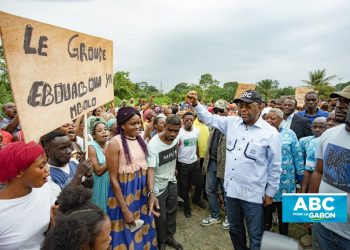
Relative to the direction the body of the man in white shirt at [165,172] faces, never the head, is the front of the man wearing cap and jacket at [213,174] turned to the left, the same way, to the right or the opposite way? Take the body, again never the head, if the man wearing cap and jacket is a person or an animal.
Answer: to the right

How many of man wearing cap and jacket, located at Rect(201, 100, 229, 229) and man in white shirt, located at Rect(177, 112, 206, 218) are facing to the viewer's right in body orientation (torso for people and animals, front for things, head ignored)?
0

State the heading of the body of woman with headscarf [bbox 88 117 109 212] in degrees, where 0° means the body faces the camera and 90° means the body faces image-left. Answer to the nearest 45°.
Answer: approximately 315°

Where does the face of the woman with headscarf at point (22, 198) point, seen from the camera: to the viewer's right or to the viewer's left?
to the viewer's right

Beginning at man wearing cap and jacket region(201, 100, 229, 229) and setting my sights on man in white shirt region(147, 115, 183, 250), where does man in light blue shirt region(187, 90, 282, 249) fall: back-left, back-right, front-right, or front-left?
front-left

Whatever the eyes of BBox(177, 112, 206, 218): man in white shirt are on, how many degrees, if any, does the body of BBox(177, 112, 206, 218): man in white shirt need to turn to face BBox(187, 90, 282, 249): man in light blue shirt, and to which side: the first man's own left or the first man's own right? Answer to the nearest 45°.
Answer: approximately 45° to the first man's own left

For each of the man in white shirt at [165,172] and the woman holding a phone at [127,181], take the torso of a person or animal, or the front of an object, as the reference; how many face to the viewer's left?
0

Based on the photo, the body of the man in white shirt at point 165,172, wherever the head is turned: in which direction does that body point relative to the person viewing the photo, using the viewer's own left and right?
facing the viewer and to the right of the viewer

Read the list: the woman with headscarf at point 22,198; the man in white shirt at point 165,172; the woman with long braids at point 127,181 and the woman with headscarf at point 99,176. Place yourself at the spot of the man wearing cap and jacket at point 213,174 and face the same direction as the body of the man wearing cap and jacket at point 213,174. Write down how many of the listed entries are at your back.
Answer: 0

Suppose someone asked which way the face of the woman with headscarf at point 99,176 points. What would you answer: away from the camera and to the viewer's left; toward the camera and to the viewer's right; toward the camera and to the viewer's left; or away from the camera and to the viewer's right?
toward the camera and to the viewer's right

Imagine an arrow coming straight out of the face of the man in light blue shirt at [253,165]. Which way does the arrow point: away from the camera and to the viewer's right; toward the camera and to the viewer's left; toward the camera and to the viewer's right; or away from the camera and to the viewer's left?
toward the camera and to the viewer's left

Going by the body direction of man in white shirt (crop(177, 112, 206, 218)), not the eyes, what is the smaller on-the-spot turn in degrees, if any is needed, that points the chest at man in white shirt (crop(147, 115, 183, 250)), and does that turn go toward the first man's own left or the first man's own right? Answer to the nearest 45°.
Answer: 0° — they already face them

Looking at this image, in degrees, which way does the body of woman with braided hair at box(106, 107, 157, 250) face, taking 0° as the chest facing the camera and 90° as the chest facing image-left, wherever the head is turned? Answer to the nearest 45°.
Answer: approximately 315°

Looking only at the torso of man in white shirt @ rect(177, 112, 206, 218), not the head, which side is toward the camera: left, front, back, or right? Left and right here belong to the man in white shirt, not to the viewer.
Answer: front

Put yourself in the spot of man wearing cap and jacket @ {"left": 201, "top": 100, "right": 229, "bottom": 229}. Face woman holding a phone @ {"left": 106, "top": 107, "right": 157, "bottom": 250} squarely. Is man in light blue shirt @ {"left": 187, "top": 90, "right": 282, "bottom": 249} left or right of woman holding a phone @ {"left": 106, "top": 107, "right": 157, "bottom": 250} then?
left

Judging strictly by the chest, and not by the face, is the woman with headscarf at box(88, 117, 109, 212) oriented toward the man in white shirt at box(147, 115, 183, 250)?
no

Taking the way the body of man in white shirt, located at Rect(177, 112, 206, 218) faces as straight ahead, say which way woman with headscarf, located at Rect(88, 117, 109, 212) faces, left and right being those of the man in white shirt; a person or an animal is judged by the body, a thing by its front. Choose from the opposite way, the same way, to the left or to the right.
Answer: to the left

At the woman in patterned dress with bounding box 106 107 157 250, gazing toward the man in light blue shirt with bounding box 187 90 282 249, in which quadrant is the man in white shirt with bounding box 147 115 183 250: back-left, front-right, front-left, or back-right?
front-left
